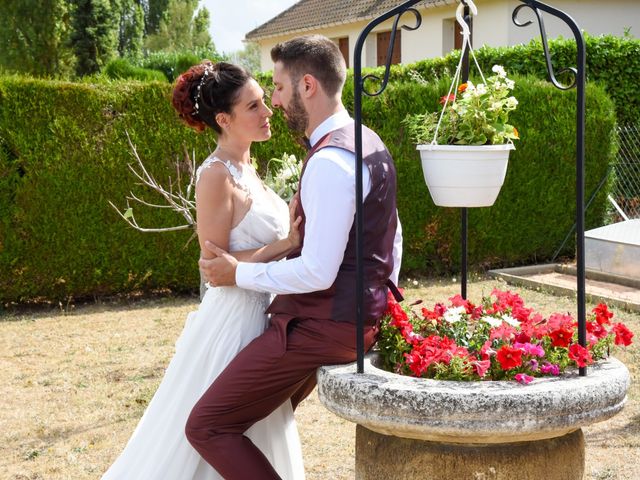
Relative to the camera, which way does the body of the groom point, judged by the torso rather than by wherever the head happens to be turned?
to the viewer's left

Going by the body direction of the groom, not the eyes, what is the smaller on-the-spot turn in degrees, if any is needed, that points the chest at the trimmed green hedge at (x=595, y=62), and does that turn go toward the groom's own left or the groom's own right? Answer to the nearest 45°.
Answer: approximately 135° to the groom's own right

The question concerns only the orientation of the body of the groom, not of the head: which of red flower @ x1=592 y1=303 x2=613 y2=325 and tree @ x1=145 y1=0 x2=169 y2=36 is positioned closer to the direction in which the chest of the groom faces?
the tree

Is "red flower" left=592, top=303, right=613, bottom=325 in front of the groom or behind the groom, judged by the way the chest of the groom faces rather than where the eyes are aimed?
behind

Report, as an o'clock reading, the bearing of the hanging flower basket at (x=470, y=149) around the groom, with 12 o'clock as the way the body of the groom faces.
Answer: The hanging flower basket is roughly at 5 o'clock from the groom.

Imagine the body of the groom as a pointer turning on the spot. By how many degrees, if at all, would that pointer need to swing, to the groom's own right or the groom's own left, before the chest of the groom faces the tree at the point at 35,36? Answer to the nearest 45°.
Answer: approximately 90° to the groom's own right

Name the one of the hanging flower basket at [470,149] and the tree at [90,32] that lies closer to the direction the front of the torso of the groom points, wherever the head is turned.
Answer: the tree

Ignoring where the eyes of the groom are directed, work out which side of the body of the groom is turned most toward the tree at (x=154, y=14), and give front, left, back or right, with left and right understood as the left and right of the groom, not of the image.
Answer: right

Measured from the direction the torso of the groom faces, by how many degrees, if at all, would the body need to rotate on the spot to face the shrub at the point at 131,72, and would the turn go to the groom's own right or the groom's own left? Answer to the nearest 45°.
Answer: approximately 90° to the groom's own right

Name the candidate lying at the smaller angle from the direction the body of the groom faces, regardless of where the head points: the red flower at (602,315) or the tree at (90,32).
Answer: the tree

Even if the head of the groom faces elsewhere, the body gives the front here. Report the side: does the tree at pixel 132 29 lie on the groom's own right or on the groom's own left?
on the groom's own right

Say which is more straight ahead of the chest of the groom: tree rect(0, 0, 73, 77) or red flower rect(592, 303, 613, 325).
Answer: the tree

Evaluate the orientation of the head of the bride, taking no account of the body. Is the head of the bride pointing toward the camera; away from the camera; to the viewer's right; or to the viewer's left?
to the viewer's right
